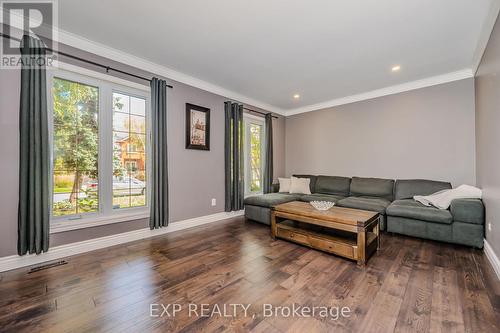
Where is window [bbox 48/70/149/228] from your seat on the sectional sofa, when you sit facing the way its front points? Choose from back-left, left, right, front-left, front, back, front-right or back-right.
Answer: front-right

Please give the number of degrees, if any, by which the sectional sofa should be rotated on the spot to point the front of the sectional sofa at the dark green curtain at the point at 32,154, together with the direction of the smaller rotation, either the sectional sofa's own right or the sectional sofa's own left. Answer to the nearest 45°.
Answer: approximately 45° to the sectional sofa's own right

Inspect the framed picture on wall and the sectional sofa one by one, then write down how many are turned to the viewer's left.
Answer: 0

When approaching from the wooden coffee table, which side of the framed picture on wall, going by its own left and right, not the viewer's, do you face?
front

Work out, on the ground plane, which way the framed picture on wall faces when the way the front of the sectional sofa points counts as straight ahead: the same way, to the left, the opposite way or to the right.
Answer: to the left

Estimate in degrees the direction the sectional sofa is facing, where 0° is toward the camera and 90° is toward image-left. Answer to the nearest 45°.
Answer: approximately 0°

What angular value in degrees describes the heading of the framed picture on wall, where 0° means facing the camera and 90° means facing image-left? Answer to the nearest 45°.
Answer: approximately 315°

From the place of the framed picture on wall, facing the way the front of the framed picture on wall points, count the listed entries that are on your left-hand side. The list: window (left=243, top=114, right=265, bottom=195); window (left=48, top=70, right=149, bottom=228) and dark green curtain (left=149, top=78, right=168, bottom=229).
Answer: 1

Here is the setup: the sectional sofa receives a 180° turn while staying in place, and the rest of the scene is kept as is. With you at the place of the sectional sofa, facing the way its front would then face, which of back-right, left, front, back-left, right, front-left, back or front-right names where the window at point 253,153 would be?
left

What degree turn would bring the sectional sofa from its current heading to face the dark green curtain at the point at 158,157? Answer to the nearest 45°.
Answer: approximately 45° to its right

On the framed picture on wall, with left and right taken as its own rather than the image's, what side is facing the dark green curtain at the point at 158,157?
right

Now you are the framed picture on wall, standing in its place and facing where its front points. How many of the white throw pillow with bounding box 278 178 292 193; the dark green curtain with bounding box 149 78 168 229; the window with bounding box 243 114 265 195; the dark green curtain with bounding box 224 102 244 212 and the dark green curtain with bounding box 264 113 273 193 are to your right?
1

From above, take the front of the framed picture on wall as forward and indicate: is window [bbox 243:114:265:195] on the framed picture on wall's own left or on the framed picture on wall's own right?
on the framed picture on wall's own left

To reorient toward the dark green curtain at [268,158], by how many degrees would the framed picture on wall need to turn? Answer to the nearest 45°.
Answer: approximately 90° to its left

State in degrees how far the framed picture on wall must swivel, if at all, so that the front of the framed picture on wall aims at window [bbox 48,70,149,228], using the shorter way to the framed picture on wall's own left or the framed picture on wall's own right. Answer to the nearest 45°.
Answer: approximately 90° to the framed picture on wall's own right
